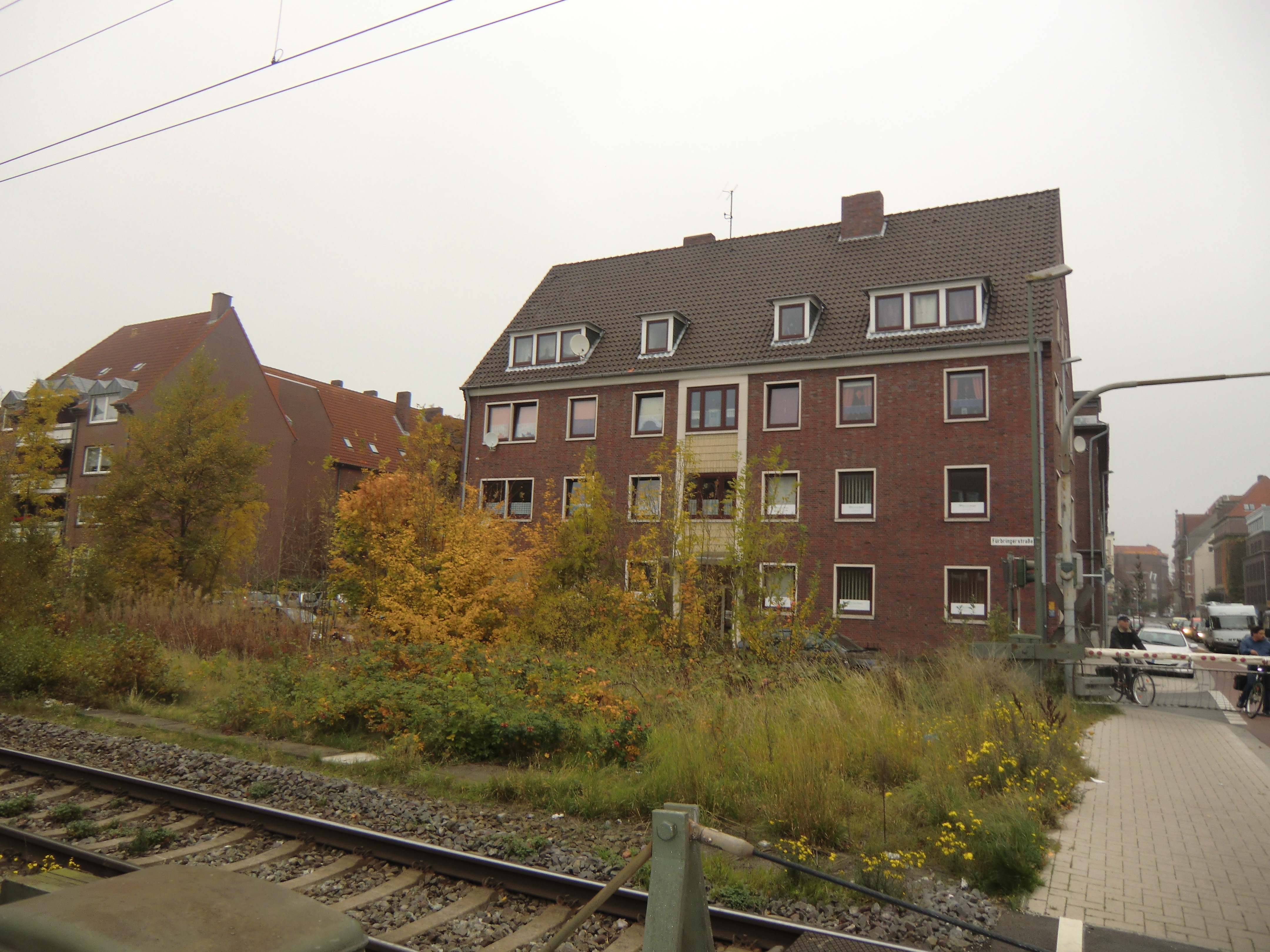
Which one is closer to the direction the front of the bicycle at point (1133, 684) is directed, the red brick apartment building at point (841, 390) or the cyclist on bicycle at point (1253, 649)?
the cyclist on bicycle

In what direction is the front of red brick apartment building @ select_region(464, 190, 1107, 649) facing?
toward the camera

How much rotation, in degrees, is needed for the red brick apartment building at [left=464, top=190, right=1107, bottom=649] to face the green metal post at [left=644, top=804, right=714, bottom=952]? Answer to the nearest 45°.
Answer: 0° — it already faces it

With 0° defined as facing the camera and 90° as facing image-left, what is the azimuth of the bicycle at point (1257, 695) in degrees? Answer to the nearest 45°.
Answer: approximately 0°

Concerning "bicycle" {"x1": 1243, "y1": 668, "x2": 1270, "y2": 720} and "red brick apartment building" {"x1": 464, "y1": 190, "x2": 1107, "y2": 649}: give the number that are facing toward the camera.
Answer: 2

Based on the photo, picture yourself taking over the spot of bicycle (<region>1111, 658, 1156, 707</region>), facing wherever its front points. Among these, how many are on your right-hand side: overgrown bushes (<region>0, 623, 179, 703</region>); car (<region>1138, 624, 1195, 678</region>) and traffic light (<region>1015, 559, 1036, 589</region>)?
2

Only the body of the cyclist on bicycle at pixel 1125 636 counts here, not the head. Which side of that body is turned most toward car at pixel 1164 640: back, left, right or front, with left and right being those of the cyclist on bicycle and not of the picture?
back

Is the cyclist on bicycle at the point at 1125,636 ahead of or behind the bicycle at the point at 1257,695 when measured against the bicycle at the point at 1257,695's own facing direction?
behind

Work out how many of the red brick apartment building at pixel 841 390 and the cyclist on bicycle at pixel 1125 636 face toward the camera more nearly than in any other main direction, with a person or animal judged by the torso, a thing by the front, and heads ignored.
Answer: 2

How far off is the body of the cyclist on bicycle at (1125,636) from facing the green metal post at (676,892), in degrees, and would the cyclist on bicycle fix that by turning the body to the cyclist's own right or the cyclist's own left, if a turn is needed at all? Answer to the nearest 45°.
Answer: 0° — they already face it

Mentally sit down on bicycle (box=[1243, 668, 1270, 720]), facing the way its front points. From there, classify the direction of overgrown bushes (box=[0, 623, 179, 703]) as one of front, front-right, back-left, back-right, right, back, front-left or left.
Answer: front-right

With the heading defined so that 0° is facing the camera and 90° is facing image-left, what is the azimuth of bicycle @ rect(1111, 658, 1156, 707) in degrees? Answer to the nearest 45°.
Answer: approximately 315°
